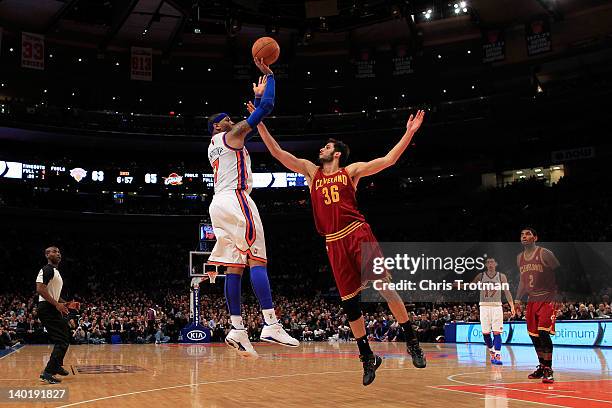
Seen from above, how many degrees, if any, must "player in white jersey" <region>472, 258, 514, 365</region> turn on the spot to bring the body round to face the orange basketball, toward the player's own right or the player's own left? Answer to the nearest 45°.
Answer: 0° — they already face it

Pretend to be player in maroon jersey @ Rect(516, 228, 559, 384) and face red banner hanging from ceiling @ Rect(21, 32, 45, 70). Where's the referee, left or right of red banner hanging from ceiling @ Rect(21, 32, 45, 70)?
left

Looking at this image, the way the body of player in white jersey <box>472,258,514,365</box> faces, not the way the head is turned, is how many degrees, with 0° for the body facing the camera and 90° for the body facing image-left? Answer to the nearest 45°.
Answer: approximately 0°

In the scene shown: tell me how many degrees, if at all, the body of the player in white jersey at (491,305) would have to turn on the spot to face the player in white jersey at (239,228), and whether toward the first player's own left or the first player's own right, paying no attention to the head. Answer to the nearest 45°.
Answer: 0° — they already face them

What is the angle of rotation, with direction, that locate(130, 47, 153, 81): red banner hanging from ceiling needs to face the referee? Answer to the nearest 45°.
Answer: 0° — it already faces them

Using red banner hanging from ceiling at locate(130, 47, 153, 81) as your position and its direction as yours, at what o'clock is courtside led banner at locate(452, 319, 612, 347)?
The courtside led banner is roughly at 11 o'clock from the red banner hanging from ceiling.
